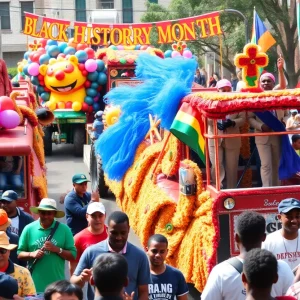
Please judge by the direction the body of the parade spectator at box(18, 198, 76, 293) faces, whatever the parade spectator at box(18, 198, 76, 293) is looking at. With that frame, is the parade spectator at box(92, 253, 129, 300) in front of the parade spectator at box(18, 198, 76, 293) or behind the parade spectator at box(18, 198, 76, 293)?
in front

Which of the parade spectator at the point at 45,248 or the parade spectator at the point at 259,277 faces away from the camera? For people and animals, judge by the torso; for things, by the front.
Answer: the parade spectator at the point at 259,277

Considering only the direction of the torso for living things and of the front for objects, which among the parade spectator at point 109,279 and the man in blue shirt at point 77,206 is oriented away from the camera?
the parade spectator

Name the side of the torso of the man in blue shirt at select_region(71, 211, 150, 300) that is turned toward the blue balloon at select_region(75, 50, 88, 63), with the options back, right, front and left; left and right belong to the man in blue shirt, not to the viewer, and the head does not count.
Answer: back

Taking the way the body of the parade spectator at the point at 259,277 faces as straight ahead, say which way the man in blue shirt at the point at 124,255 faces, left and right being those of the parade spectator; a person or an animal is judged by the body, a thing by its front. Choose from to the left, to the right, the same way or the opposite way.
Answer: the opposite way

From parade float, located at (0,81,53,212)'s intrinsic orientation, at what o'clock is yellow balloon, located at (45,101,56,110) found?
The yellow balloon is roughly at 6 o'clock from the parade float.

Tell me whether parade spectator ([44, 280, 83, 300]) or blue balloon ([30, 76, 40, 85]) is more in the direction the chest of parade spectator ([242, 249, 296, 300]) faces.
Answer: the blue balloon

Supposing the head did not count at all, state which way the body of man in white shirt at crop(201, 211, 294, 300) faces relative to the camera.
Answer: away from the camera

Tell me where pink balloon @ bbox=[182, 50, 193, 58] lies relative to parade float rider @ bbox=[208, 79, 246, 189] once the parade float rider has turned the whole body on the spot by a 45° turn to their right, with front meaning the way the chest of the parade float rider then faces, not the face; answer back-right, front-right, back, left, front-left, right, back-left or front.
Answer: right

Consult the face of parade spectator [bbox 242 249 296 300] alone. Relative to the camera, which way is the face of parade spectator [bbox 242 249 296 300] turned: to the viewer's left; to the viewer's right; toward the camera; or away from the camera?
away from the camera

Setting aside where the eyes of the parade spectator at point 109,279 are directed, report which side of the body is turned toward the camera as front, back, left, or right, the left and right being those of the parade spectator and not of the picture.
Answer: back

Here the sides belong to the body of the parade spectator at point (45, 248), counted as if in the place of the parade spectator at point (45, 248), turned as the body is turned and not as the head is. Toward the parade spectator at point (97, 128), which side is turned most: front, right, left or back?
back
